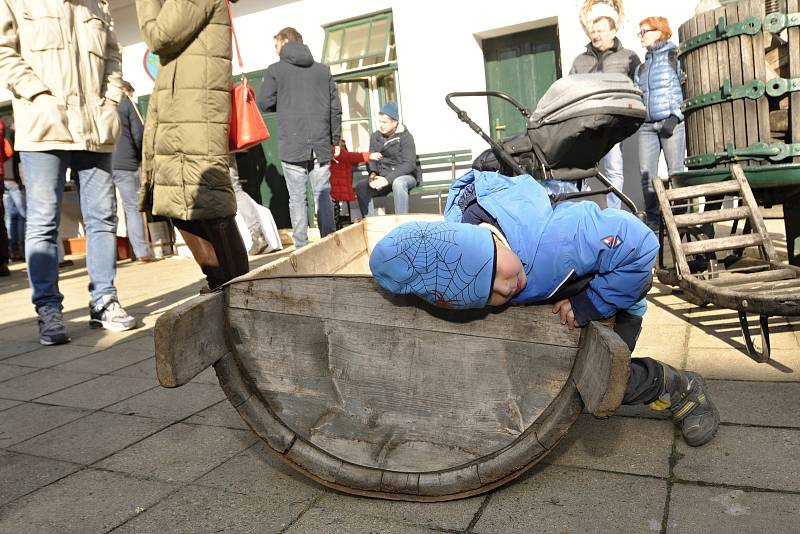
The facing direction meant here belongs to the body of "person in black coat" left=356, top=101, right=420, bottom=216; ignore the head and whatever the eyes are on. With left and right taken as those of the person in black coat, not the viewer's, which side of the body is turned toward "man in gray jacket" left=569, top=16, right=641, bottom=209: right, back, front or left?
left

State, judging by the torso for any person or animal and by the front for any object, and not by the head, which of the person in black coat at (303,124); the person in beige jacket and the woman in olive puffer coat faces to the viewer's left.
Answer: the woman in olive puffer coat

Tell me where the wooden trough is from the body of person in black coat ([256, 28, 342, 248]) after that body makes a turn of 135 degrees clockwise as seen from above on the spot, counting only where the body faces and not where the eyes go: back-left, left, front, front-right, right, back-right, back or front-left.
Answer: front-right

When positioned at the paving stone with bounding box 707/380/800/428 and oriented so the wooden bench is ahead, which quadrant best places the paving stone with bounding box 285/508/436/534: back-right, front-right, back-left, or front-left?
back-left

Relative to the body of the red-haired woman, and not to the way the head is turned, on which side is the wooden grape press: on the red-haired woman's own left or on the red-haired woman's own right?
on the red-haired woman's own left

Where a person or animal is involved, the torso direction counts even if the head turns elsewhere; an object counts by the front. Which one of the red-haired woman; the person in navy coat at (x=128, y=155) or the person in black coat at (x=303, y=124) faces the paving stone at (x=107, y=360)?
the red-haired woman

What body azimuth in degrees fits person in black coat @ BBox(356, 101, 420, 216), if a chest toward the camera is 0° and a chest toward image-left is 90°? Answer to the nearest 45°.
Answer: approximately 45°
